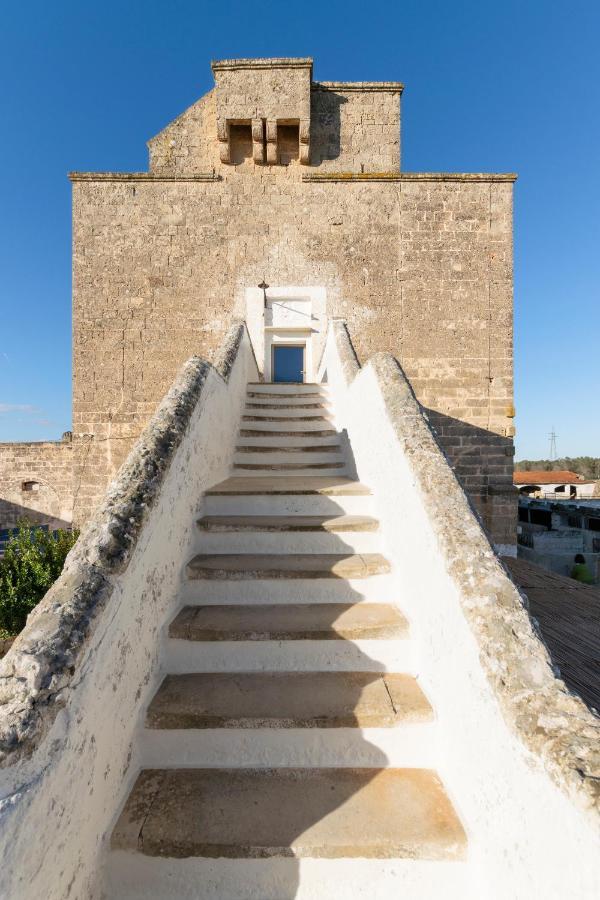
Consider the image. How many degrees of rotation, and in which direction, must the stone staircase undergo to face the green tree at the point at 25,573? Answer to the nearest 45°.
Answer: approximately 135° to its right

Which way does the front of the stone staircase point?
toward the camera

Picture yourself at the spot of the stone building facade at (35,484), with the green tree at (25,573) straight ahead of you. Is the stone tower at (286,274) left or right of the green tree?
left

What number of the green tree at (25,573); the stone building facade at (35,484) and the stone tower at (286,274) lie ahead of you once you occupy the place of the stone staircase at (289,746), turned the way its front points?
0

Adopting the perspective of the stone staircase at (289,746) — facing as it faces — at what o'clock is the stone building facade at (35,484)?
The stone building facade is roughly at 5 o'clock from the stone staircase.

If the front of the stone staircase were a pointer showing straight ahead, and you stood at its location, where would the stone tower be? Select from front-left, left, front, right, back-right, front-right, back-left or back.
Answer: back
